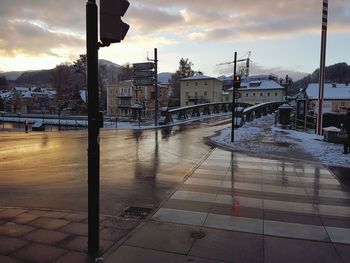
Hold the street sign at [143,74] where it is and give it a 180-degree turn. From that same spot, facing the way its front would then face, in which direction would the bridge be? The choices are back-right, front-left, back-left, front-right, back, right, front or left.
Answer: right

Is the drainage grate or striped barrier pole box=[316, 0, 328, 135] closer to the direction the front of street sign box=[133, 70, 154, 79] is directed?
the drainage grate

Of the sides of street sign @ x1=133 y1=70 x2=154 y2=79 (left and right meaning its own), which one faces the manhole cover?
front

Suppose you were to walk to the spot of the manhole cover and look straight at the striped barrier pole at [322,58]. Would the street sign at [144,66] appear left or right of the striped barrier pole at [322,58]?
left

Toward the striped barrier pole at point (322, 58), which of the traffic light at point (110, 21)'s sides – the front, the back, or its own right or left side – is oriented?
front

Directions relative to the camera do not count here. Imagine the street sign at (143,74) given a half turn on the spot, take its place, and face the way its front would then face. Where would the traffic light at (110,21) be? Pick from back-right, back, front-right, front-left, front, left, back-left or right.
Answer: back

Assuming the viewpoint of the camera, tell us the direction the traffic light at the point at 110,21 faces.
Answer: facing away from the viewer and to the right of the viewer

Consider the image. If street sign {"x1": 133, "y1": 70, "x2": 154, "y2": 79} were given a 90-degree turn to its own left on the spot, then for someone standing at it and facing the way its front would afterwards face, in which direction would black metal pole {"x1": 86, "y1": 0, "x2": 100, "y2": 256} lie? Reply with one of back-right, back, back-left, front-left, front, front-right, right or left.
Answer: right

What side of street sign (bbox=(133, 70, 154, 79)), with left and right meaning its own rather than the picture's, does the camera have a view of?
front
